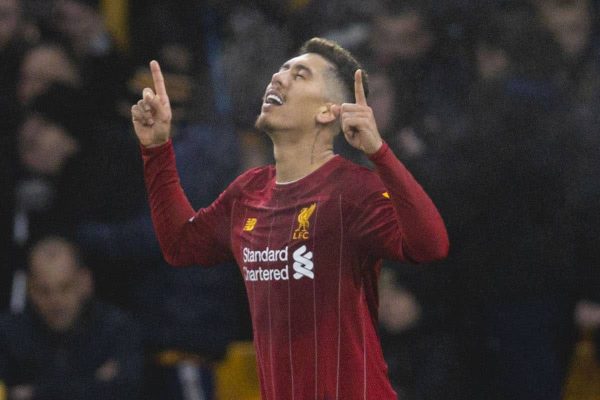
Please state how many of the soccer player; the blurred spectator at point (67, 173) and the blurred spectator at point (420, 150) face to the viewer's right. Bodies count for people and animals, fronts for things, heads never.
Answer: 0

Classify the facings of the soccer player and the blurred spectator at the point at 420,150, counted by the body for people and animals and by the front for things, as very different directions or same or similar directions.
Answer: same or similar directions

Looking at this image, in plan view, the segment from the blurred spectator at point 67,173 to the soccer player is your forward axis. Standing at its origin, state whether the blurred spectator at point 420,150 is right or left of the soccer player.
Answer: left

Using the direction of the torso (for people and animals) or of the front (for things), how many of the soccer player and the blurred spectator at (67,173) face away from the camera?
0

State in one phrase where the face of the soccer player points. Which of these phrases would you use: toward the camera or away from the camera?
toward the camera

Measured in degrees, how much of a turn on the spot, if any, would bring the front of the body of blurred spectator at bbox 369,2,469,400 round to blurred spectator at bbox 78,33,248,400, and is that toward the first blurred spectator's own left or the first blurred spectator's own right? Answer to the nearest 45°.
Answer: approximately 45° to the first blurred spectator's own right

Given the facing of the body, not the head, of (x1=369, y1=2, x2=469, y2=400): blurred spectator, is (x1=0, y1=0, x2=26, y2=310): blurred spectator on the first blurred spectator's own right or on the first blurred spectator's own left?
on the first blurred spectator's own right

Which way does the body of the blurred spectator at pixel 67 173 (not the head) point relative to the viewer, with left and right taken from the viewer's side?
facing the viewer and to the left of the viewer
